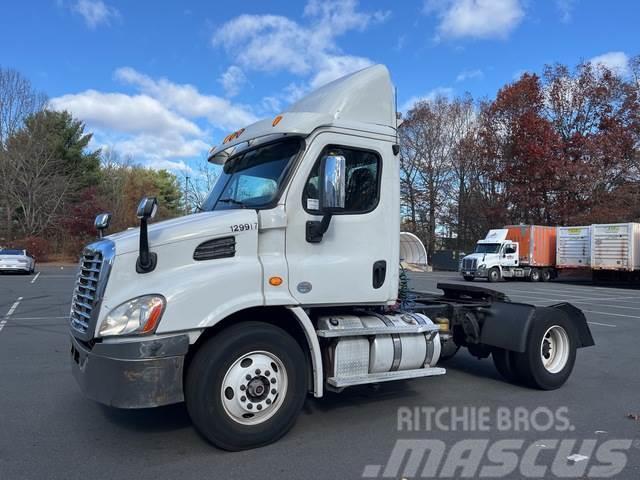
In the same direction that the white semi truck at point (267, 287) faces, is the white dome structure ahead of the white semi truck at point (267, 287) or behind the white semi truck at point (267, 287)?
behind

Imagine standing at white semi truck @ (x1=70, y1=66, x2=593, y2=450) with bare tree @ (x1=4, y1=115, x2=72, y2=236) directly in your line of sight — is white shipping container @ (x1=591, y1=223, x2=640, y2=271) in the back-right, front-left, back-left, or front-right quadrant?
front-right

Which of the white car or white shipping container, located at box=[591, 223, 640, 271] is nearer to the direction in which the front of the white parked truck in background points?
the white car

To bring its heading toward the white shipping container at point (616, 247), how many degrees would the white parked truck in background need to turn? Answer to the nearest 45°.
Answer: approximately 135° to its left

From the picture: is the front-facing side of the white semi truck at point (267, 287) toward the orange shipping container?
no

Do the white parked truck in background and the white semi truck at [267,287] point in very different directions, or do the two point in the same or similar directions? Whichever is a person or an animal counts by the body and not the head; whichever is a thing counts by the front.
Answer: same or similar directions

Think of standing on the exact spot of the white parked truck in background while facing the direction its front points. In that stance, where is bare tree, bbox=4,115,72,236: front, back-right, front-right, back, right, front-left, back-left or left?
front-right

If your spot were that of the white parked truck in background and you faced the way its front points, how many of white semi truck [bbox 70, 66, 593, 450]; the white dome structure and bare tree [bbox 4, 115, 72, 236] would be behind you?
0

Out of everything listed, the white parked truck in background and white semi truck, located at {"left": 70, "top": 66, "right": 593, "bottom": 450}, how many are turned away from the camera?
0

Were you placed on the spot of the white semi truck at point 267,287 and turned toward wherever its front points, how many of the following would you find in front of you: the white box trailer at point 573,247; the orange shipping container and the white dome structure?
0

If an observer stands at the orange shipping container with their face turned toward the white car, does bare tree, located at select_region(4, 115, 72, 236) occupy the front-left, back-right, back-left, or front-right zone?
front-right

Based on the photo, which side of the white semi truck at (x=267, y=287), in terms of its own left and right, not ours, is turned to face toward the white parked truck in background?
back

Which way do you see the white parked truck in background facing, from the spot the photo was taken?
facing the viewer and to the left of the viewer

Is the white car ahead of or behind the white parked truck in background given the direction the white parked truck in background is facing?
ahead

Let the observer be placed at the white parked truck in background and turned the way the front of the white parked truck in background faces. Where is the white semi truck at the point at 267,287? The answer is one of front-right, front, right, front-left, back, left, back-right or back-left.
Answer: front-left

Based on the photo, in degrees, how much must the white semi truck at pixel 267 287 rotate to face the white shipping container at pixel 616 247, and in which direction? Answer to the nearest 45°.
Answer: approximately 180°
